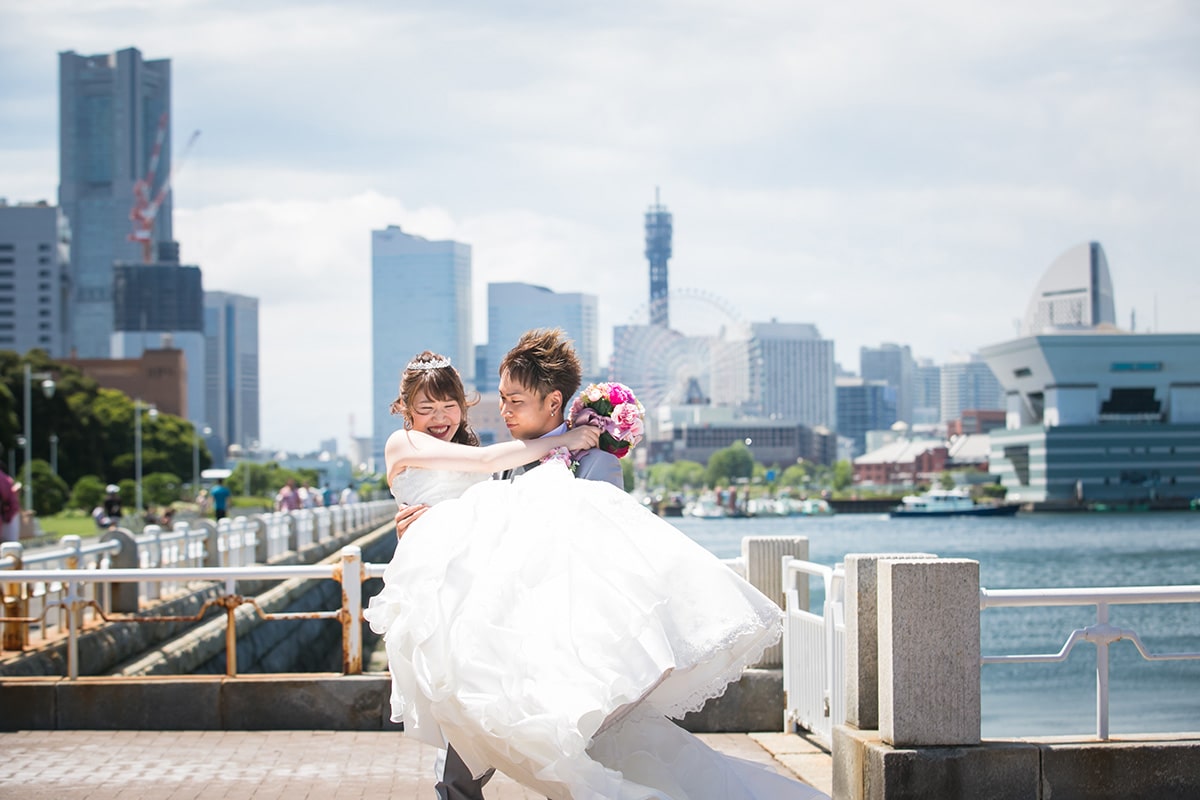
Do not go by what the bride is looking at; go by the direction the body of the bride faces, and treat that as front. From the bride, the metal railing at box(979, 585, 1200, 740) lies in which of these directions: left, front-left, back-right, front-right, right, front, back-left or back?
left

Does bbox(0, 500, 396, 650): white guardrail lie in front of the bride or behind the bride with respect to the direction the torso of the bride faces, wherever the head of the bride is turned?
behind

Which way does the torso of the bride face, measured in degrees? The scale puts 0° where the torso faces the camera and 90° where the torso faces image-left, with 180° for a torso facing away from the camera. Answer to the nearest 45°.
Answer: approximately 315°

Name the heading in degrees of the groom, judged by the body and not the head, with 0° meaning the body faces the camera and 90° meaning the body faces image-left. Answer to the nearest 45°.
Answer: approximately 45°

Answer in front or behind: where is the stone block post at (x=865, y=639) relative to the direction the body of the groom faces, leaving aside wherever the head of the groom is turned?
behind
